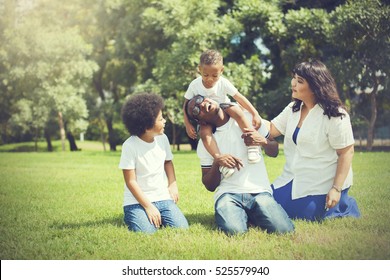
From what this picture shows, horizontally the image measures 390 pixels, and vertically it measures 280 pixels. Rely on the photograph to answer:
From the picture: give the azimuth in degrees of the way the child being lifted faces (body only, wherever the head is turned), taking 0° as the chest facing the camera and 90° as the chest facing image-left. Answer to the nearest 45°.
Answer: approximately 0°

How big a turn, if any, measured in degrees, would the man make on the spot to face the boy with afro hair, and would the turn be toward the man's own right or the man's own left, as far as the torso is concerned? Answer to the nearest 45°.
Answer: approximately 90° to the man's own right

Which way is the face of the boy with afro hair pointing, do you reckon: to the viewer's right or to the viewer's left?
to the viewer's right

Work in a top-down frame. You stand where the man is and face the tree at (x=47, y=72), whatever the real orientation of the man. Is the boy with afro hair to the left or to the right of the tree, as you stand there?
left

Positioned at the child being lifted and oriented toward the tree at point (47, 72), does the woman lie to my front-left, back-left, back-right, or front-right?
back-right

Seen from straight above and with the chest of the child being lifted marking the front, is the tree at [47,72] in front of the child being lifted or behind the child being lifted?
behind

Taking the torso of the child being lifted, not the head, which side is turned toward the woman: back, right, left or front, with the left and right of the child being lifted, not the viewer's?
left
